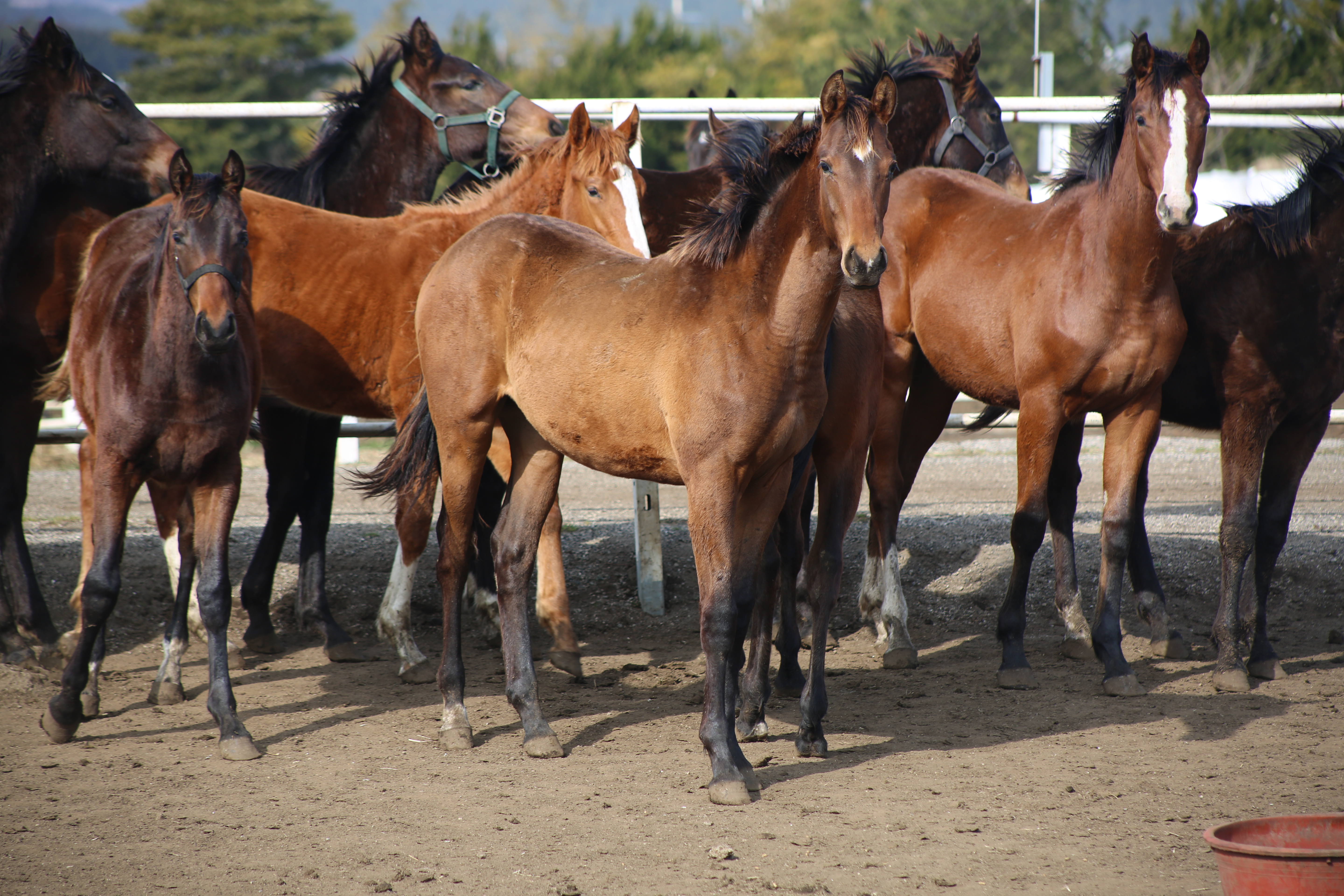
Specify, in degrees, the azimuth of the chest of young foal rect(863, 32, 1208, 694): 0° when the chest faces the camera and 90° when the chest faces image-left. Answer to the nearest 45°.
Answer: approximately 315°

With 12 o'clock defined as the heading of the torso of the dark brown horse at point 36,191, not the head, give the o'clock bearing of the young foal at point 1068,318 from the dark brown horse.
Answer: The young foal is roughly at 1 o'clock from the dark brown horse.

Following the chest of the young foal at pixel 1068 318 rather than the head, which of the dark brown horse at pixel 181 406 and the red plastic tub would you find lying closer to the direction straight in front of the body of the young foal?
the red plastic tub

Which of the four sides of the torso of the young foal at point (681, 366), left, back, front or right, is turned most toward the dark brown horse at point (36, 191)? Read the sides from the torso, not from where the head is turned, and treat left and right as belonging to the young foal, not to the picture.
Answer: back

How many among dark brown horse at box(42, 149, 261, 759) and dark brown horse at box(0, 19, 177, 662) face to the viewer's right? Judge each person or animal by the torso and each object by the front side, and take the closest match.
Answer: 1

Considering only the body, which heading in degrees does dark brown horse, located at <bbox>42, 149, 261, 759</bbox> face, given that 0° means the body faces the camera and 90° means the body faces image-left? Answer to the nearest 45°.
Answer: approximately 0°

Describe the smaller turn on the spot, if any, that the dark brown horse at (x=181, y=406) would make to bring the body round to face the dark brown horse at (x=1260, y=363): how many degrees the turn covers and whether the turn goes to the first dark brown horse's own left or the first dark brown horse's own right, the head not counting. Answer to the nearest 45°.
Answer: approximately 90° to the first dark brown horse's own left

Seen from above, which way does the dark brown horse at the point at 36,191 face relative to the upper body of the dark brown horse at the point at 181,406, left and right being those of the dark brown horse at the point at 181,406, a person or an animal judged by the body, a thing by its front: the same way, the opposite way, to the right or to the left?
to the left

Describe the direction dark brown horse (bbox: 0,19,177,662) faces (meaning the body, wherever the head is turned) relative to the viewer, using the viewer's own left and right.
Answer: facing to the right of the viewer

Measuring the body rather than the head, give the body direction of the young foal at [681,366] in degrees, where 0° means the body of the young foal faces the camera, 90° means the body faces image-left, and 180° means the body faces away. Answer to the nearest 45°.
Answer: approximately 315°
